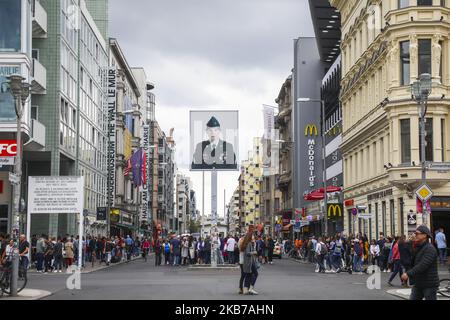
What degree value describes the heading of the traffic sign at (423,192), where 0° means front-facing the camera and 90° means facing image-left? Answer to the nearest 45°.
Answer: approximately 0°

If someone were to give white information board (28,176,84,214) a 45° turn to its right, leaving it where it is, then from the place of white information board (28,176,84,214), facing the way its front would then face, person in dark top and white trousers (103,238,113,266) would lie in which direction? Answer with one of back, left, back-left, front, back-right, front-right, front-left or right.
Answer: back-right

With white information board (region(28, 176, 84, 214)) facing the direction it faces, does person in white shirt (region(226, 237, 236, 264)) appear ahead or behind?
behind

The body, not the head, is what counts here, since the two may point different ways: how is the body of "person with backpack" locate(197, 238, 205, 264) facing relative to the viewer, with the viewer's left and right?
facing away from the viewer

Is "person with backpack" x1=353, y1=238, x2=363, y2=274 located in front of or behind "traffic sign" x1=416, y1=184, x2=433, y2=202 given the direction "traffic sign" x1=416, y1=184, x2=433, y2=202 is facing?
behind

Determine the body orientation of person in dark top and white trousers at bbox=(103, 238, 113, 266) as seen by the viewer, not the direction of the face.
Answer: away from the camera

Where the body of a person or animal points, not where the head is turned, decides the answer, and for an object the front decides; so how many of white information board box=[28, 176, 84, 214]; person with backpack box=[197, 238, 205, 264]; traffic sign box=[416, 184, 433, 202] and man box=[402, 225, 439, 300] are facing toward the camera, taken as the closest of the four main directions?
2

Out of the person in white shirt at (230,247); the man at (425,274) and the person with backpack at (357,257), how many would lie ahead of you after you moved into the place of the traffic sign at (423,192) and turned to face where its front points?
1

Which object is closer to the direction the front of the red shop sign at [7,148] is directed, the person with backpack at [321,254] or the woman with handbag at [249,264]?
the woman with handbag

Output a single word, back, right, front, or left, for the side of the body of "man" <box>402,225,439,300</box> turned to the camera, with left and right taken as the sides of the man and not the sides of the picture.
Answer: left

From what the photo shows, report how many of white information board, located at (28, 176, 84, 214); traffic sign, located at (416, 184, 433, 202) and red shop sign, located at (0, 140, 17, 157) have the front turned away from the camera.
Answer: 0

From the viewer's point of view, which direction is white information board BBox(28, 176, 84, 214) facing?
toward the camera

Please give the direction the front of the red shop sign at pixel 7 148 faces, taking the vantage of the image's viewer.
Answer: facing the viewer

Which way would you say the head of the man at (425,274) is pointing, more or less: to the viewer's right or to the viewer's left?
to the viewer's left
